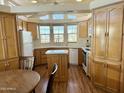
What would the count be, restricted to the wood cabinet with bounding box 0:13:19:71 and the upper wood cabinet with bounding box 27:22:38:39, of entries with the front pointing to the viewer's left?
0

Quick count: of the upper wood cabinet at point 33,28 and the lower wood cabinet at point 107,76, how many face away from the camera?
0

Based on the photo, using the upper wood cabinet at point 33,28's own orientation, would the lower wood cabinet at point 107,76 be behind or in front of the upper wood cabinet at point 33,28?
in front

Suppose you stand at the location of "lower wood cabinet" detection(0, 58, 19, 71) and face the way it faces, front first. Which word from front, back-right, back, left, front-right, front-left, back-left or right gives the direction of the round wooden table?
front-right

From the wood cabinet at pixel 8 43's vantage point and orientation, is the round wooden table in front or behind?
in front

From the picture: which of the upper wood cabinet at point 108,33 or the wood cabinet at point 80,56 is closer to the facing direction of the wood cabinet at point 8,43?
the upper wood cabinet

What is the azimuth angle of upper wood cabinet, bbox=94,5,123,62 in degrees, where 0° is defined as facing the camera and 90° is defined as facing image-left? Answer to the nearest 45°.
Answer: approximately 45°

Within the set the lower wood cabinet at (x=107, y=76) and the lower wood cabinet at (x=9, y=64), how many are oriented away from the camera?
0

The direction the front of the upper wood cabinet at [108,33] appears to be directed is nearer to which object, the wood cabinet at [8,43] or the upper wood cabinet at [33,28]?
the wood cabinet

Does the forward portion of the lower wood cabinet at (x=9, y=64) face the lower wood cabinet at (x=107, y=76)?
yes

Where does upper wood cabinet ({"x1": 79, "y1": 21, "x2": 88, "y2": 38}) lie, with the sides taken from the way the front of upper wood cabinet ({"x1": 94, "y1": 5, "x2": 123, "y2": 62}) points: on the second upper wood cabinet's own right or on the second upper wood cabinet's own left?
on the second upper wood cabinet's own right
